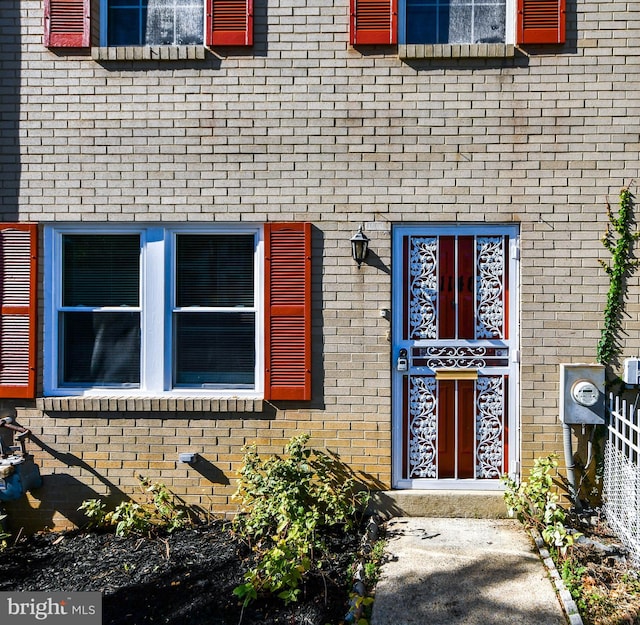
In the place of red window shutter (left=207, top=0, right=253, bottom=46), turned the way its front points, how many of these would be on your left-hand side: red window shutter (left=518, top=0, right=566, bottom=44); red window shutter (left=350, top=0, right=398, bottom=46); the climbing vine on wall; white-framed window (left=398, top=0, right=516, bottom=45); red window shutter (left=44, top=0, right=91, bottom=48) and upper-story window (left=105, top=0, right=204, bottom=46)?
4

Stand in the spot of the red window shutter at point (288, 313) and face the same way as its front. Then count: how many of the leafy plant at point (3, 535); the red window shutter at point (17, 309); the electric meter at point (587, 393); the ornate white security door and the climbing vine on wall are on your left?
3

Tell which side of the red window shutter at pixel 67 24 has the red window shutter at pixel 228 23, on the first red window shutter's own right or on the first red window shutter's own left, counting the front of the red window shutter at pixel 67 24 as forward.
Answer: on the first red window shutter's own left
